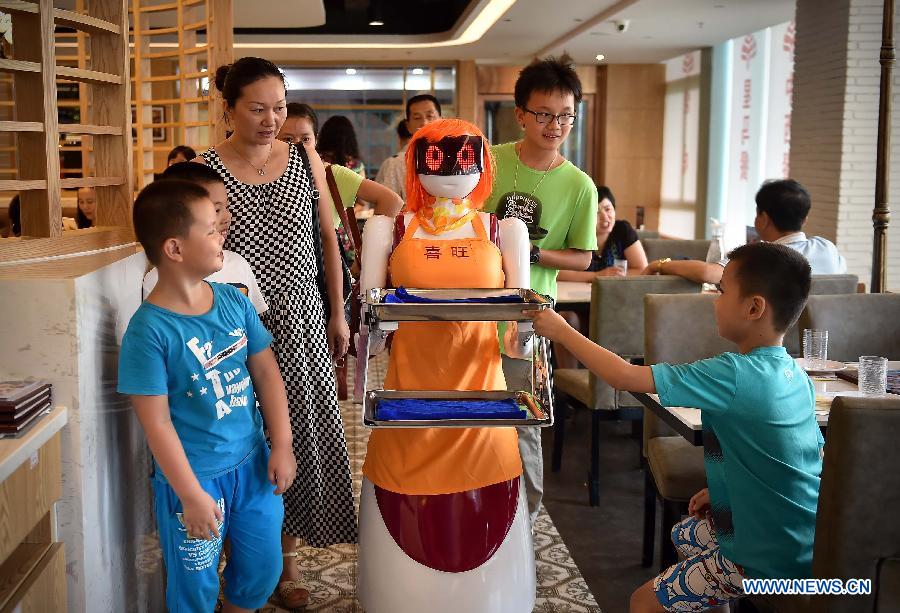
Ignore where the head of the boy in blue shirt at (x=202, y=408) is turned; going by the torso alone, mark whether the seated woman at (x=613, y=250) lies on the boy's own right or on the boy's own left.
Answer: on the boy's own left

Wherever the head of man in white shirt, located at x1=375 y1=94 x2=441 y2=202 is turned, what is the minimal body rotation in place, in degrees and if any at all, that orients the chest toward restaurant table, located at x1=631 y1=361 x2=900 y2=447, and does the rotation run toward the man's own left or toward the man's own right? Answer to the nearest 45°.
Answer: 0° — they already face it

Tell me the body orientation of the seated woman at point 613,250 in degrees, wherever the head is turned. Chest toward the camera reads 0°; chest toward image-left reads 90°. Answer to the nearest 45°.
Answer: approximately 45°

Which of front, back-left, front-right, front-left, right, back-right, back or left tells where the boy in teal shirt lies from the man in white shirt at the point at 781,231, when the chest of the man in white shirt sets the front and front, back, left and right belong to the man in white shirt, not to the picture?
back-left

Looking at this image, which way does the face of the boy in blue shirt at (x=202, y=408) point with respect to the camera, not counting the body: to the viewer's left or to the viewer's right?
to the viewer's right

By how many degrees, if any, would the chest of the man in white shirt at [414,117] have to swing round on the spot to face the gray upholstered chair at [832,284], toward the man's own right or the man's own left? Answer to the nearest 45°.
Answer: approximately 45° to the man's own left

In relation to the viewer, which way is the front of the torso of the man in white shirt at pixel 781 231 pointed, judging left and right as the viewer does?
facing away from the viewer and to the left of the viewer
